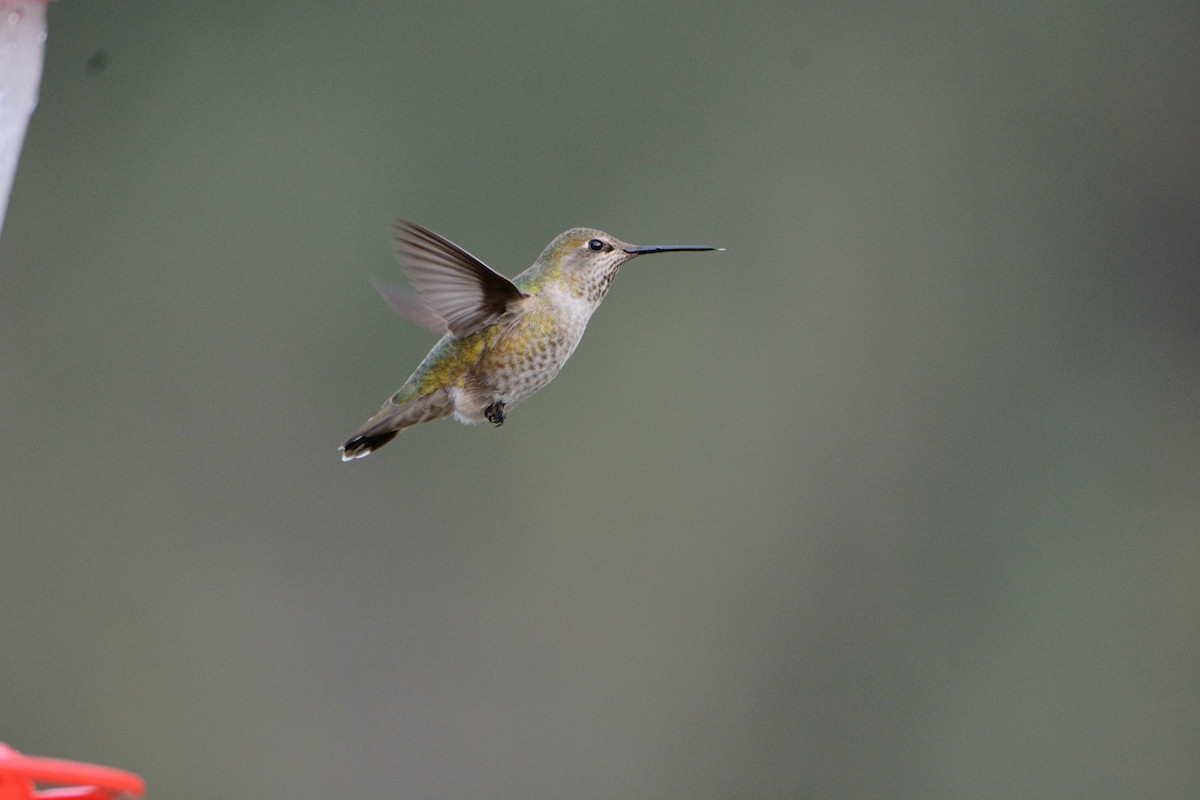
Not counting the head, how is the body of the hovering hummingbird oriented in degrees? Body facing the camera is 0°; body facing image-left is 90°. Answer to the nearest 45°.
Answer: approximately 270°
